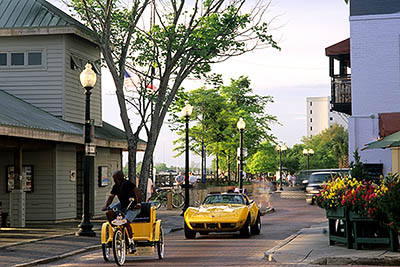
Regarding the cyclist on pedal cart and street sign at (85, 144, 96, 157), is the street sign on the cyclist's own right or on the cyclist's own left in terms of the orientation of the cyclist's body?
on the cyclist's own right

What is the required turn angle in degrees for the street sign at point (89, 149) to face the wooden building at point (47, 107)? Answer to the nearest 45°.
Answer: approximately 180°

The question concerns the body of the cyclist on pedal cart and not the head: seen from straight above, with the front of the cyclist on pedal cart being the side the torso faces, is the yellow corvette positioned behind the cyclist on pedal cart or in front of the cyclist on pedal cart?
behind

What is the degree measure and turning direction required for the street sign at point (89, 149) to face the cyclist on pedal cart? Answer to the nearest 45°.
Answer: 0° — it already faces them

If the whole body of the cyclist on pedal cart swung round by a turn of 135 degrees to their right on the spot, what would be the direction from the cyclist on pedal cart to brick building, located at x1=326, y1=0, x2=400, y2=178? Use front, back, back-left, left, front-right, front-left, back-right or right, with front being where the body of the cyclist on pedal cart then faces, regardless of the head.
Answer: front-right

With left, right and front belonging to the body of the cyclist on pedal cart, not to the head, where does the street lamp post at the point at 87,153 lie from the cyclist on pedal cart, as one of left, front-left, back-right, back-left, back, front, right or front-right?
back-right

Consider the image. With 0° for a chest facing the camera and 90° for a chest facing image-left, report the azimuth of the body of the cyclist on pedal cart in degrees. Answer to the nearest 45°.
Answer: approximately 45°

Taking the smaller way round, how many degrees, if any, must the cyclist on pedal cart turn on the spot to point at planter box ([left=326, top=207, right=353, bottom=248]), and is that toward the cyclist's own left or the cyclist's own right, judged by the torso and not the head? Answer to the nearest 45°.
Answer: approximately 135° to the cyclist's own left
